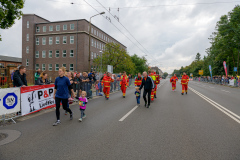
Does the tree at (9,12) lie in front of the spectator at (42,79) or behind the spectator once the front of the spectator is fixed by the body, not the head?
behind

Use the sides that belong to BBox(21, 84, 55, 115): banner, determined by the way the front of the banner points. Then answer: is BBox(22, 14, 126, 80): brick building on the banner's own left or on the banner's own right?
on the banner's own left

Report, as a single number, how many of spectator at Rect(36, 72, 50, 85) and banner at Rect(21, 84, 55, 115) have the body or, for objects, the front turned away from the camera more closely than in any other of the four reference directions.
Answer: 0

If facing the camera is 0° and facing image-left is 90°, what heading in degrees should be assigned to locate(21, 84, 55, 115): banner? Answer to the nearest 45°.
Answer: approximately 315°

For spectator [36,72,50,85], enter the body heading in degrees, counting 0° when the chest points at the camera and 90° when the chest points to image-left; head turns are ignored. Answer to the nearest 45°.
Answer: approximately 315°

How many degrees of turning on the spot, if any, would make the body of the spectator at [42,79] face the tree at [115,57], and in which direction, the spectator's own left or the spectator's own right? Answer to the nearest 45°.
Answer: approximately 90° to the spectator's own left

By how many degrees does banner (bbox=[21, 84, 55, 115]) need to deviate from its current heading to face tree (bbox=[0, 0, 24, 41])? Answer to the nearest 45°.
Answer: approximately 135° to its left

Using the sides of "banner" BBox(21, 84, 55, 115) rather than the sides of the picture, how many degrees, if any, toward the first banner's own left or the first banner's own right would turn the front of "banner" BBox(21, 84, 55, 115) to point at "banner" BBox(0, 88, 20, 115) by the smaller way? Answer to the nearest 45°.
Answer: approximately 90° to the first banner's own right
